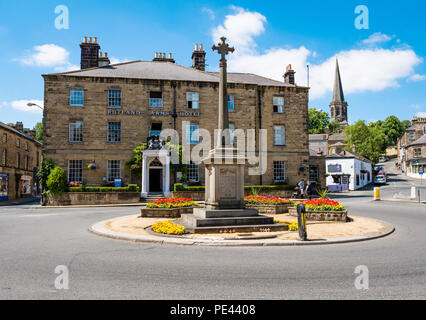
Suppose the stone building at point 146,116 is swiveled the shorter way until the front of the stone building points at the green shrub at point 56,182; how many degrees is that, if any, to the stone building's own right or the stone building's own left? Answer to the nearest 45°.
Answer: approximately 45° to the stone building's own right

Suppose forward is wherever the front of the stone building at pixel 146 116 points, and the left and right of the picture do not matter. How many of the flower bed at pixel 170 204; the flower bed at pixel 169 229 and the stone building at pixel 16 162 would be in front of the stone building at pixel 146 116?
2

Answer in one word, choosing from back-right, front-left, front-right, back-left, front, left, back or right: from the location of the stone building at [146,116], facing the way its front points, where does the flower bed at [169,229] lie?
front

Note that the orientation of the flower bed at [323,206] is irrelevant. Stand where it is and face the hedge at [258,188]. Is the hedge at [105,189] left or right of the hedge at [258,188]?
left

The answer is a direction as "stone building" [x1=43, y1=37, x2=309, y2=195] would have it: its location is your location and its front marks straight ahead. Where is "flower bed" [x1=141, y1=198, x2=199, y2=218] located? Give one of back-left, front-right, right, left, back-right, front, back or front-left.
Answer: front

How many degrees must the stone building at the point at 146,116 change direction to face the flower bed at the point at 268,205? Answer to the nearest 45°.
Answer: approximately 45° to its left

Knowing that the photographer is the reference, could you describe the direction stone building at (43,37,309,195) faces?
facing the viewer

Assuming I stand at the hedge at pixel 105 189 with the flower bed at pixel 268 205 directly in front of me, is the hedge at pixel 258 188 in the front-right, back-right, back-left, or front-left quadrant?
front-left

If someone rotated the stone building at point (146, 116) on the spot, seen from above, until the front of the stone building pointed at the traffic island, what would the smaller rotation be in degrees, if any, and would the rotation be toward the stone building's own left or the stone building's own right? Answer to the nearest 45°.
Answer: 0° — it already faces it

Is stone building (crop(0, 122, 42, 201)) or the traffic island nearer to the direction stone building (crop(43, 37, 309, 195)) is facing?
the traffic island

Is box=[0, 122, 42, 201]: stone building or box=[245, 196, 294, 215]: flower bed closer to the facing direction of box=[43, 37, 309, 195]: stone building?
the flower bed

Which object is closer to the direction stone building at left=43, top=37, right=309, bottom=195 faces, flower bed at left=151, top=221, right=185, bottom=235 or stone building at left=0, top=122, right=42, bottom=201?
the flower bed
